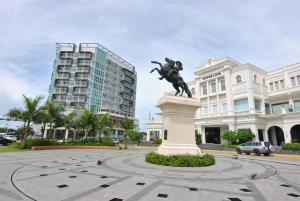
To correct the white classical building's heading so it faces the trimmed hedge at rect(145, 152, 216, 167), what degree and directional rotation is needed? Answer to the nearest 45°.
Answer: approximately 45° to its left

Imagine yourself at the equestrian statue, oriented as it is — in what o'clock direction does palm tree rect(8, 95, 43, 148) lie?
The palm tree is roughly at 1 o'clock from the equestrian statue.

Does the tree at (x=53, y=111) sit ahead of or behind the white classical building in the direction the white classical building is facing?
ahead

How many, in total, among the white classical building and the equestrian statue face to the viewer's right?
0

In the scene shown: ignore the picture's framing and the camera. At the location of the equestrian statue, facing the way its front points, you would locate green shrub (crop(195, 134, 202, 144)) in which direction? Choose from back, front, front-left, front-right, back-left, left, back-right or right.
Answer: right

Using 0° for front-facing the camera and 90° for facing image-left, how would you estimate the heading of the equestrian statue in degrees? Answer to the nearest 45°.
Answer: approximately 90°

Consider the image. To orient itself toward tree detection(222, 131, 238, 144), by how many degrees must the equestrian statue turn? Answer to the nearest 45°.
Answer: approximately 135° to its right

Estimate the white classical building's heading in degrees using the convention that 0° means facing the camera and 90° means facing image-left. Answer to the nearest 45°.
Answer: approximately 45°

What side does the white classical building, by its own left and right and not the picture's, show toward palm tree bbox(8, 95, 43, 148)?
front
